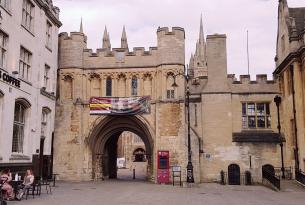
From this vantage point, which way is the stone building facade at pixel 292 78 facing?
to the viewer's left

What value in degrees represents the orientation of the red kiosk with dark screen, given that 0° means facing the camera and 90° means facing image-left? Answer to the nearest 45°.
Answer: approximately 0°

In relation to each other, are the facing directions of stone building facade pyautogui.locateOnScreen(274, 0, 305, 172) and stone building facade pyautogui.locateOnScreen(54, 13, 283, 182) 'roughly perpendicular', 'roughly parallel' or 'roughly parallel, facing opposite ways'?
roughly perpendicular

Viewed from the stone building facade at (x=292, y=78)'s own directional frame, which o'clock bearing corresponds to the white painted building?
The white painted building is roughly at 11 o'clock from the stone building facade.

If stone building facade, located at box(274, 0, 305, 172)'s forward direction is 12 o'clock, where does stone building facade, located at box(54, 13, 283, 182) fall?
stone building facade, located at box(54, 13, 283, 182) is roughly at 12 o'clock from stone building facade, located at box(274, 0, 305, 172).

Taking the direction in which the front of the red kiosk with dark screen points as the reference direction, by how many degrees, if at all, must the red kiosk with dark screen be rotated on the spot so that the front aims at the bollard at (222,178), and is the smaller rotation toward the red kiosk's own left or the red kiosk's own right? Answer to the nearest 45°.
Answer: approximately 90° to the red kiosk's own left

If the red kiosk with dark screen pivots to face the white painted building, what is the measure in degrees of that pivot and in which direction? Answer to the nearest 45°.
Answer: approximately 45° to its right

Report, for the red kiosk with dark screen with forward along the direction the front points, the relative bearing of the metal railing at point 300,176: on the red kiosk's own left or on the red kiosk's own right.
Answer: on the red kiosk's own left

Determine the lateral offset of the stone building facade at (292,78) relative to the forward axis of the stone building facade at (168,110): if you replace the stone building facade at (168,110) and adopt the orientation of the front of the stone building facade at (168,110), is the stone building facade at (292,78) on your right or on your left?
on your left

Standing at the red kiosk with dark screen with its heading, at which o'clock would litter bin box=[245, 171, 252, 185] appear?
The litter bin is roughly at 9 o'clock from the red kiosk with dark screen.
